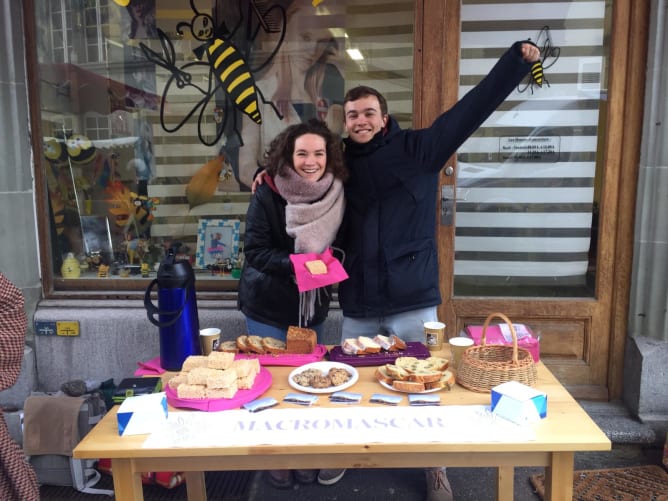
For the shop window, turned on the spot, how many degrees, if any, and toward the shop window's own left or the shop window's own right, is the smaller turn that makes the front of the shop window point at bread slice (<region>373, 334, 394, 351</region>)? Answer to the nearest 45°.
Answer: approximately 45° to the shop window's own left

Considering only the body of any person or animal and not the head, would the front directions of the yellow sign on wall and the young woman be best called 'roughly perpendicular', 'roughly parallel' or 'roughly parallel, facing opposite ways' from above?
roughly parallel

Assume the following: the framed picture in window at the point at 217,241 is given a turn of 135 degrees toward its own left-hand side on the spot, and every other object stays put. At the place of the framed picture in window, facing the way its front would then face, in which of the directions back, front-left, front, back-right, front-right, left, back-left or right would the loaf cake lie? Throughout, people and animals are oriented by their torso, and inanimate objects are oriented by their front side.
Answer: back-right

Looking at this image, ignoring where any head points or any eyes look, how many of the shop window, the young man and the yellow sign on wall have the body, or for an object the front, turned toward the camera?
3

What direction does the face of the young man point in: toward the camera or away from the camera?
toward the camera

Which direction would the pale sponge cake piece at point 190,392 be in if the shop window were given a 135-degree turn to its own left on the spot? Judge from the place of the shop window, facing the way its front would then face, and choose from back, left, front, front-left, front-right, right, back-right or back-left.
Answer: back-right

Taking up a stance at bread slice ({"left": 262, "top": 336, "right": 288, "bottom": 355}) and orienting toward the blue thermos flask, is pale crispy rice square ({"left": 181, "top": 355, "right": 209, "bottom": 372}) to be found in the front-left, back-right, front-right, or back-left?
front-left

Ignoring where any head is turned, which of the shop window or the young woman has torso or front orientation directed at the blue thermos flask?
the shop window

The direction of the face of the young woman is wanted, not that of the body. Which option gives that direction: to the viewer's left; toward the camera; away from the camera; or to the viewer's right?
toward the camera

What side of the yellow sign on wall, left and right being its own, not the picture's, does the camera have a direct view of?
front

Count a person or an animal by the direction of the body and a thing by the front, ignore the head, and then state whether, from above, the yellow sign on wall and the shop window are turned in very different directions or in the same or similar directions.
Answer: same or similar directions

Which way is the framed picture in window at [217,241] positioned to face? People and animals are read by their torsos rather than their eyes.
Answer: toward the camera

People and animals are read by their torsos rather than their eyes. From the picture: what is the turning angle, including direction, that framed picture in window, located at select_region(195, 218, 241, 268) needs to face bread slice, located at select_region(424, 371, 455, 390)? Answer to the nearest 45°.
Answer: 0° — it already faces it

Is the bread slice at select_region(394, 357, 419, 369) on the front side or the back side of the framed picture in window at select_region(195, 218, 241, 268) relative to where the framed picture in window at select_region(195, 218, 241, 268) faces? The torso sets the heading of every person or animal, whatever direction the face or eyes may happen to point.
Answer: on the front side

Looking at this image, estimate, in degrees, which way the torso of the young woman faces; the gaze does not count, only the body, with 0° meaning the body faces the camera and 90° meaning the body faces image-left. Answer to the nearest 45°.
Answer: approximately 315°

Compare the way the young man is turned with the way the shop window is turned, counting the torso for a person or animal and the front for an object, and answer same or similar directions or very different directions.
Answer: same or similar directions

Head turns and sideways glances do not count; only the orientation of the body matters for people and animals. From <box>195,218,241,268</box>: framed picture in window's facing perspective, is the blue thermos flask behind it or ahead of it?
ahead

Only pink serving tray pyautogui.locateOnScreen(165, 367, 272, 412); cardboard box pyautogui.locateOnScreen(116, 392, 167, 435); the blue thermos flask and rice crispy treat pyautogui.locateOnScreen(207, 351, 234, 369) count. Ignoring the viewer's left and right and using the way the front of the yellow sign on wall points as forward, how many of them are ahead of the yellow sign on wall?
4

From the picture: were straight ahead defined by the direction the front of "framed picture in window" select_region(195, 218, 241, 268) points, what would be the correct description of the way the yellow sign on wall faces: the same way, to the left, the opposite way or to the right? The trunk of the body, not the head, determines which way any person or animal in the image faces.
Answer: the same way

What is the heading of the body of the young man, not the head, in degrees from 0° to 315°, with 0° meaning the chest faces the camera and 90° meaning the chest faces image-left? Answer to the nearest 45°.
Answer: approximately 0°

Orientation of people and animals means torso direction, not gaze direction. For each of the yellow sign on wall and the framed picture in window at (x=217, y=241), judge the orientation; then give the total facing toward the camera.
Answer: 2

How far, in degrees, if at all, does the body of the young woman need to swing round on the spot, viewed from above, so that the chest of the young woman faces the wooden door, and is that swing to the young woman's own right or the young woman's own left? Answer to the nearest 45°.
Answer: approximately 90° to the young woman's own left
